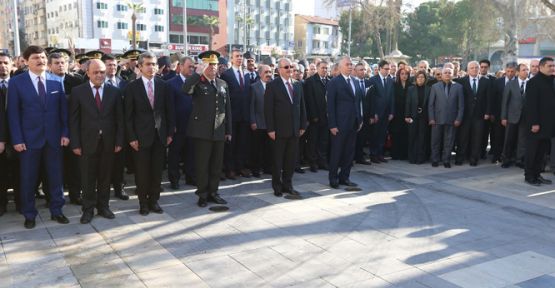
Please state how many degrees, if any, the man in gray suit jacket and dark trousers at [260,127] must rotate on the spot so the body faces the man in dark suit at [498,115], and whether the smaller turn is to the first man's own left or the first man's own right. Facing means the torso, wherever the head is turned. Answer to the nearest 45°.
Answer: approximately 45° to the first man's own left

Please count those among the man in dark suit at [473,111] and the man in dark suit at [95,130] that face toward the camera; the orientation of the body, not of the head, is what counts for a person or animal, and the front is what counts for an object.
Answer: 2

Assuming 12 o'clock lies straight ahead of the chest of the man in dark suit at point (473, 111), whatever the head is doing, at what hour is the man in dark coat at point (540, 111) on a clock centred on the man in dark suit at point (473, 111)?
the man in dark coat at point (540, 111) is roughly at 11 o'clock from the man in dark suit at point (473, 111).

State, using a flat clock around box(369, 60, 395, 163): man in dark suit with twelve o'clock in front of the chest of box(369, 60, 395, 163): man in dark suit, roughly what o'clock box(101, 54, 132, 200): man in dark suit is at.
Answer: box(101, 54, 132, 200): man in dark suit is roughly at 3 o'clock from box(369, 60, 395, 163): man in dark suit.

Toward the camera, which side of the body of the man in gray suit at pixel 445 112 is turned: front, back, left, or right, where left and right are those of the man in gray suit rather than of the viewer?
front

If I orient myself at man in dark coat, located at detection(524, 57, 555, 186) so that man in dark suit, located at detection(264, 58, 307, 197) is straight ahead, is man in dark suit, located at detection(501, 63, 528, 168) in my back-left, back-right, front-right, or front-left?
back-right

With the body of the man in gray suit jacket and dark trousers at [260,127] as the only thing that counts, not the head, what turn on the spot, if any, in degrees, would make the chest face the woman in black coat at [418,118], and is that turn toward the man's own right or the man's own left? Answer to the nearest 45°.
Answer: approximately 90° to the man's own left

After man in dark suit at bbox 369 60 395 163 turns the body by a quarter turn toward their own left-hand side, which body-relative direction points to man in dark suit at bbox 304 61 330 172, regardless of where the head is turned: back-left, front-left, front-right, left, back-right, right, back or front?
back

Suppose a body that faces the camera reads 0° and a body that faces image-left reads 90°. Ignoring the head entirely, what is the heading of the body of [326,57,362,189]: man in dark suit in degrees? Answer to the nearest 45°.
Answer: approximately 315°

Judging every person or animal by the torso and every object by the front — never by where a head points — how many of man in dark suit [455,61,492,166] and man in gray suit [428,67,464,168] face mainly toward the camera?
2

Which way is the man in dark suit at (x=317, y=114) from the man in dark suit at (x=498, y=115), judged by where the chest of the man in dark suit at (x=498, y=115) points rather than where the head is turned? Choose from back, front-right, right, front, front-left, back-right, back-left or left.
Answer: right

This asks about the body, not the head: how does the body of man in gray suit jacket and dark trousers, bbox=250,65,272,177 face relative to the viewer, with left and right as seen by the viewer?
facing the viewer and to the right of the viewer

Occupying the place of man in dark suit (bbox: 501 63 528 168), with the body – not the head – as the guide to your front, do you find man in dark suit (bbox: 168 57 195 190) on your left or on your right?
on your right

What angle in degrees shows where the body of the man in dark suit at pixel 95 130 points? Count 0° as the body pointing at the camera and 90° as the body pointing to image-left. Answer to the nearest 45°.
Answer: approximately 0°

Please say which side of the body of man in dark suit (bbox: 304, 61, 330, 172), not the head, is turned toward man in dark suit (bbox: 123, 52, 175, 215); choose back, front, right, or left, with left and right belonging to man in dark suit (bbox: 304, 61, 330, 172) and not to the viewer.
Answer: right
